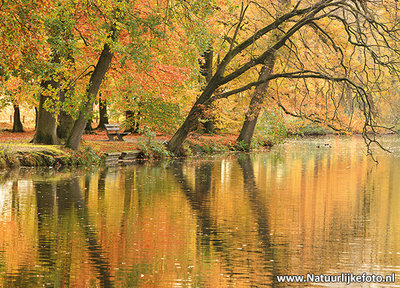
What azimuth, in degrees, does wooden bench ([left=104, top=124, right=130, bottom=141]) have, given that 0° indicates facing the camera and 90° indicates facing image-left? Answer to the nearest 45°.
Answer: approximately 315°
